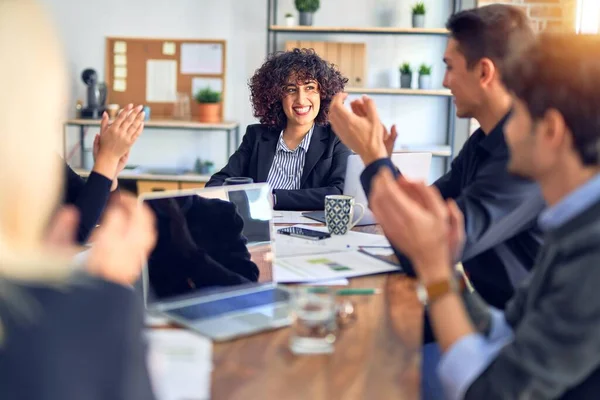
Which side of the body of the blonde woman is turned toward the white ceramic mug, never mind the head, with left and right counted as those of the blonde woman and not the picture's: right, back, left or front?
front

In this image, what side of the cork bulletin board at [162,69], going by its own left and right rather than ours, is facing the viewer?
front

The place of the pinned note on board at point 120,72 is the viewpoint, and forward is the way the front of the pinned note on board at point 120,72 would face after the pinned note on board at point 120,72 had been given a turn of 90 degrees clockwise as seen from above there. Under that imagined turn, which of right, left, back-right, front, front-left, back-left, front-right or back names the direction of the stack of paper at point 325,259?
left

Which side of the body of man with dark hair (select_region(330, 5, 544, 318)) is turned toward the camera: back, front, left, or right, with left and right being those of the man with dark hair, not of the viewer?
left

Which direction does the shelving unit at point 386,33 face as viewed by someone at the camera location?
facing the viewer

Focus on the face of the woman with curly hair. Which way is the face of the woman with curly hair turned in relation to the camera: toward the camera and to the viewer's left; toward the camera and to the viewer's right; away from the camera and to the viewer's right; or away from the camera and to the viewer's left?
toward the camera and to the viewer's right

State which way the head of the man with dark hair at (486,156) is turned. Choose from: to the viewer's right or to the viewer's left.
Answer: to the viewer's left

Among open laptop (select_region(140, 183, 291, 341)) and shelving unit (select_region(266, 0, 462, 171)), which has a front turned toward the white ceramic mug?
the shelving unit

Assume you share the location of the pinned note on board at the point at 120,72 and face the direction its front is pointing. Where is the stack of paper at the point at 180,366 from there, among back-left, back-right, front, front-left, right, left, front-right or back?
front

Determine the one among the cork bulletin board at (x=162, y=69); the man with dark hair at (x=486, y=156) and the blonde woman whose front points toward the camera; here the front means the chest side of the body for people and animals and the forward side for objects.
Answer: the cork bulletin board

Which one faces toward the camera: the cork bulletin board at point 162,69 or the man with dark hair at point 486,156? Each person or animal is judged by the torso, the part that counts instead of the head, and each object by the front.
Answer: the cork bulletin board

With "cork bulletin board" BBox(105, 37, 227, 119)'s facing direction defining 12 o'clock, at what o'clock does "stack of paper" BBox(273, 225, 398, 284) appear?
The stack of paper is roughly at 12 o'clock from the cork bulletin board.

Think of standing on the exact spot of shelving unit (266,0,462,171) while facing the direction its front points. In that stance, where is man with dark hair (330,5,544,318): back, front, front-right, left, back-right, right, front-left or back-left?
front

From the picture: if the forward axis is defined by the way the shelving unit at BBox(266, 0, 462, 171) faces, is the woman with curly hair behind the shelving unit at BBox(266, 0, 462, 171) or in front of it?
in front

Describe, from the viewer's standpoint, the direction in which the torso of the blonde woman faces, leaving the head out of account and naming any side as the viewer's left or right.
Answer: facing away from the viewer and to the right of the viewer
